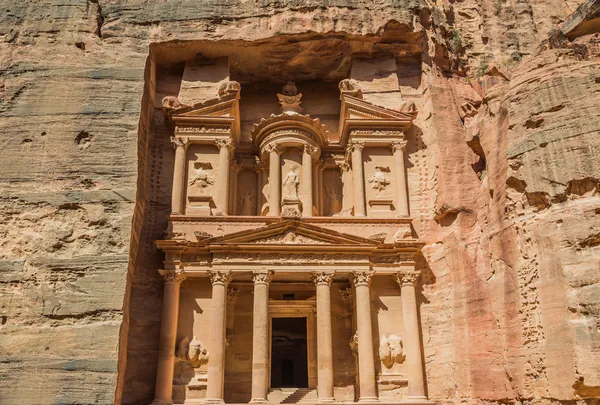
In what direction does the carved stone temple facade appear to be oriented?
toward the camera
